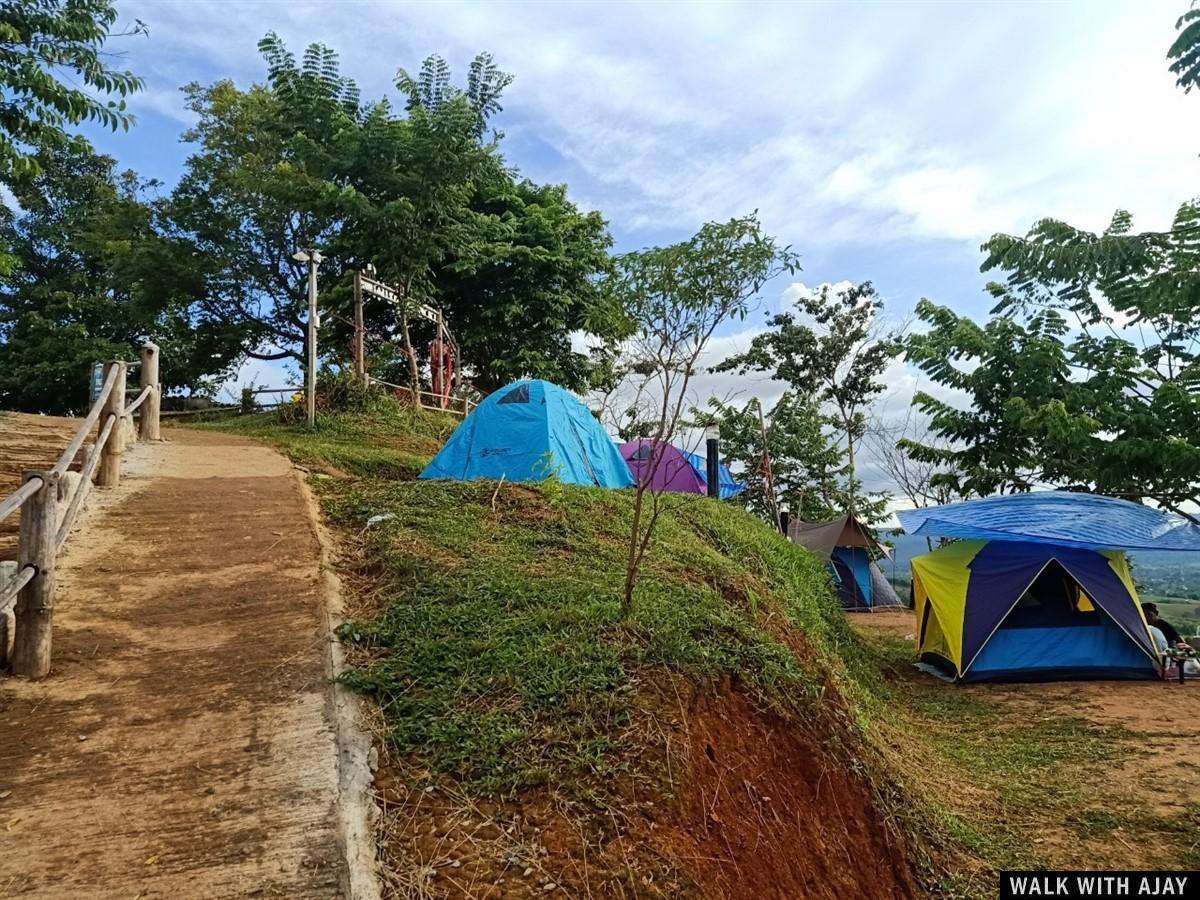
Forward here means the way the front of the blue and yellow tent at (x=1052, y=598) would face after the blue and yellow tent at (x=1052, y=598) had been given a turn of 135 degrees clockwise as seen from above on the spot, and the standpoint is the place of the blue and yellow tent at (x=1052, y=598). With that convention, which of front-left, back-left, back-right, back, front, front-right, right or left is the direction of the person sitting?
right

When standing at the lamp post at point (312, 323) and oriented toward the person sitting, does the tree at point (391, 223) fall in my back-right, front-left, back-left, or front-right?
back-left

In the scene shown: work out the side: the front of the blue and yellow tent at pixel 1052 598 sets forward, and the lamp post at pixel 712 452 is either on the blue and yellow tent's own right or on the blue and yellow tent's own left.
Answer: on the blue and yellow tent's own right

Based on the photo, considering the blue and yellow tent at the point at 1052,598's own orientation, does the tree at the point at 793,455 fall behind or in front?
behind

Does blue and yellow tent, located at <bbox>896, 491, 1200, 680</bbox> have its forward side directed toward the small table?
no

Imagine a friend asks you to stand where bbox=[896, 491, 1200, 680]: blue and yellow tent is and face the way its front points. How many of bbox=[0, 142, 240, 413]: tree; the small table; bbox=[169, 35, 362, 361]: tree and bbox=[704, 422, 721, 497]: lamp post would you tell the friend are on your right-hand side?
3

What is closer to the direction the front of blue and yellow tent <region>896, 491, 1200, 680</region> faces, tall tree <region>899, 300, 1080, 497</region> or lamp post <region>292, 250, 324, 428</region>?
the lamp post

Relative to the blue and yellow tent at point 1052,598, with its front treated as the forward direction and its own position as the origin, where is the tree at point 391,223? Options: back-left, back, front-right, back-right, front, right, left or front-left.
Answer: right

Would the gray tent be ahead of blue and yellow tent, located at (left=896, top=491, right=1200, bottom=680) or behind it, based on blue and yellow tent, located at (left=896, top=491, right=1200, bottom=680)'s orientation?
behind

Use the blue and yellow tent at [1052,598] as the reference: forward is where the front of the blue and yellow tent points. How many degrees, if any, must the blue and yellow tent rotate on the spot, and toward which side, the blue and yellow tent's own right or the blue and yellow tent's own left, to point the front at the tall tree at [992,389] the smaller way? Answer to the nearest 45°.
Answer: approximately 180°

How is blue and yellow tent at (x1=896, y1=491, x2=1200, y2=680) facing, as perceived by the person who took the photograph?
facing the viewer

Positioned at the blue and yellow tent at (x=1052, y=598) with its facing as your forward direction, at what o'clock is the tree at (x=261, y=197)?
The tree is roughly at 3 o'clock from the blue and yellow tent.
